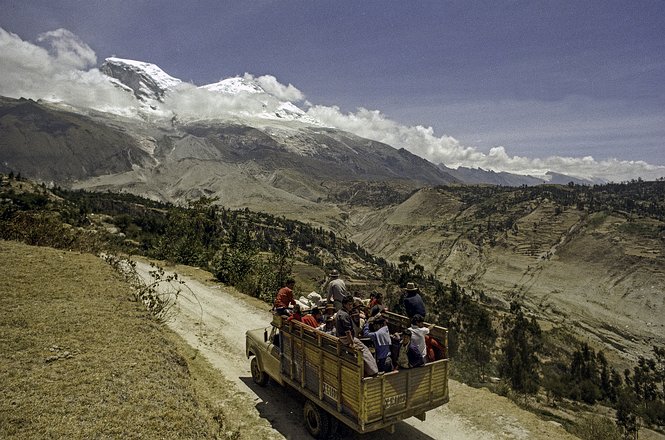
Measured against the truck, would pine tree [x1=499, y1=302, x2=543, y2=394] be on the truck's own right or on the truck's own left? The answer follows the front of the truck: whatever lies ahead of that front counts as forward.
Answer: on the truck's own right

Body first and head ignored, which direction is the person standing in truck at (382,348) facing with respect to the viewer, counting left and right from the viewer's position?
facing away from the viewer and to the left of the viewer

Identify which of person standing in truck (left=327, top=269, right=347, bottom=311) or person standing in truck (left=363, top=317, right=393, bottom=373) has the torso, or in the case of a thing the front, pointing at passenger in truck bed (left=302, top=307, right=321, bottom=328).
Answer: person standing in truck (left=363, top=317, right=393, bottom=373)

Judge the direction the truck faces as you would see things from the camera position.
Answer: facing away from the viewer and to the left of the viewer

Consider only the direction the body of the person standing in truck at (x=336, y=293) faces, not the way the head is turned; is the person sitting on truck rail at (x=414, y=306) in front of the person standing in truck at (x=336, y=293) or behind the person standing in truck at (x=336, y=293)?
behind

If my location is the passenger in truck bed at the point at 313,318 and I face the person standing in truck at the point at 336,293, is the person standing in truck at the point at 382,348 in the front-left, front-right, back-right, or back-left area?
back-right

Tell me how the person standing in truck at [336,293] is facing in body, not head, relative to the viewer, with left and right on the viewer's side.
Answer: facing away from the viewer and to the left of the viewer
